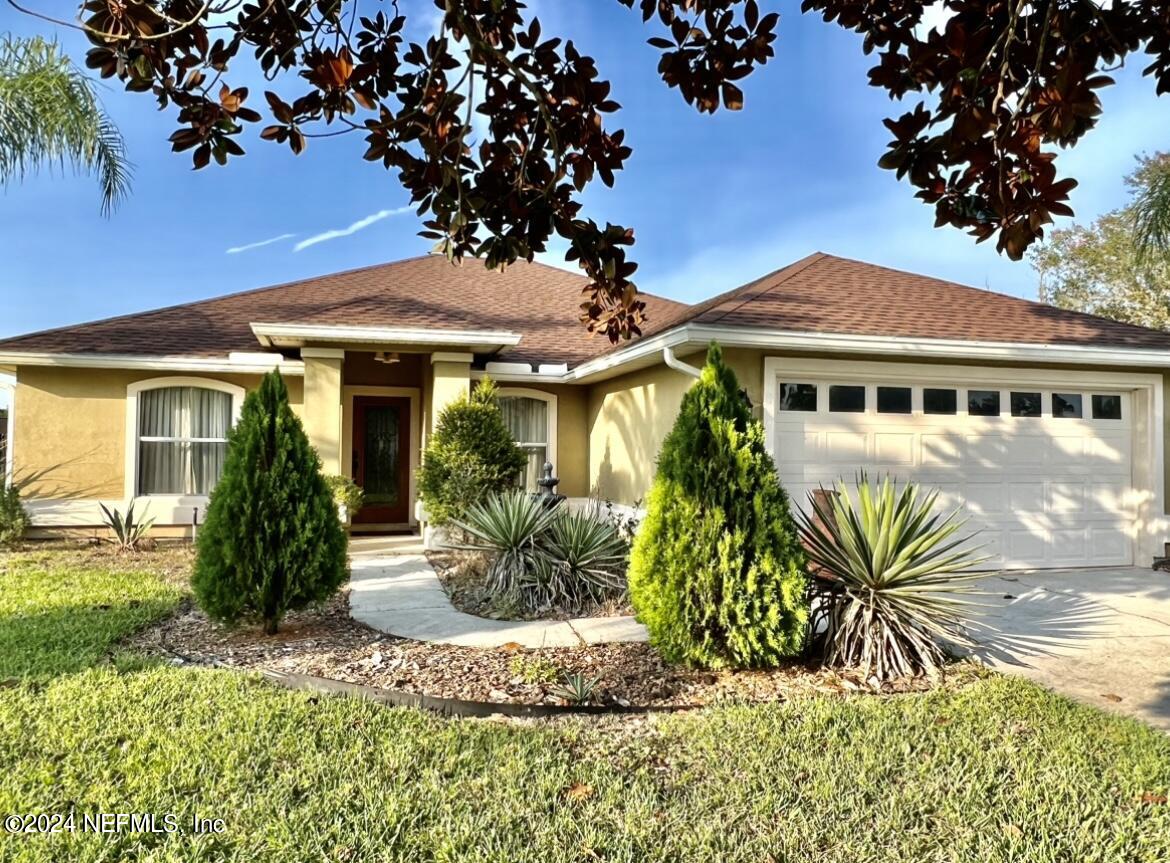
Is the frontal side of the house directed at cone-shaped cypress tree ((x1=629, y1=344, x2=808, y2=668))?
yes

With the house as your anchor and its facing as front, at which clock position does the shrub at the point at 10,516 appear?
The shrub is roughly at 3 o'clock from the house.

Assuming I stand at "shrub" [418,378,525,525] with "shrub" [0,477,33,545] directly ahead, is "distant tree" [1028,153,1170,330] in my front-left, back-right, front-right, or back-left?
back-right

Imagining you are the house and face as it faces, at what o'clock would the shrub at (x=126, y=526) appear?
The shrub is roughly at 3 o'clock from the house.

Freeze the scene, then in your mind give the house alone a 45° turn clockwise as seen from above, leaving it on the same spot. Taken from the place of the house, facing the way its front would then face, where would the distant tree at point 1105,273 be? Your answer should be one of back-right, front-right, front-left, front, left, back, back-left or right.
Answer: back

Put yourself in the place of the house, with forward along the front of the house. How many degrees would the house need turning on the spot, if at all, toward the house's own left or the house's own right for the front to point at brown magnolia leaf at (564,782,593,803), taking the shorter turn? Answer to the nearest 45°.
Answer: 0° — it already faces it

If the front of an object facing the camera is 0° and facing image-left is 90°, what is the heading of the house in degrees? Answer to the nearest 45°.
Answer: approximately 0°

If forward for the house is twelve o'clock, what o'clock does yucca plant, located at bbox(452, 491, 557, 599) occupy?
The yucca plant is roughly at 1 o'clock from the house.
